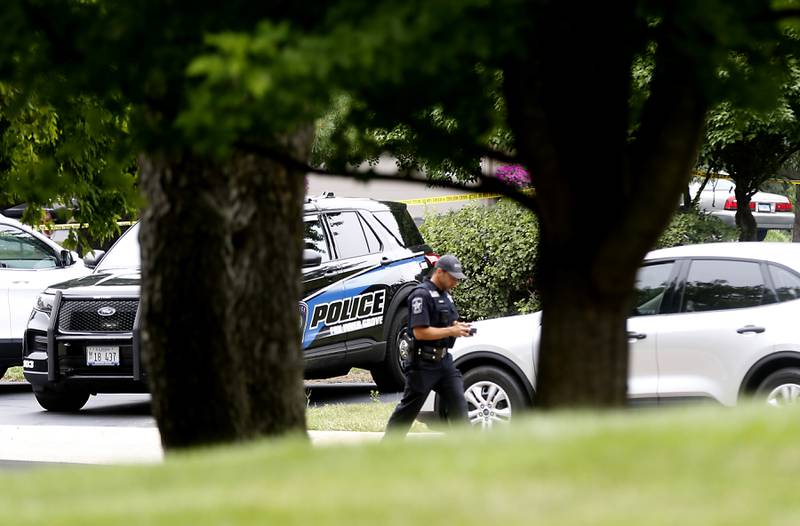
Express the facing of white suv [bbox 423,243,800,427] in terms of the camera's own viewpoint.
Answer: facing to the left of the viewer

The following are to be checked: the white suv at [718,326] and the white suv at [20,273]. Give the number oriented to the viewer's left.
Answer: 1

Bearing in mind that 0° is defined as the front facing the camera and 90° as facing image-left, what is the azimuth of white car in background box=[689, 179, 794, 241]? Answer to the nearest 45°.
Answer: approximately 135°

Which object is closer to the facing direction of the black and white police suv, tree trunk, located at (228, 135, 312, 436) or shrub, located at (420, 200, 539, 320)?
the tree trunk

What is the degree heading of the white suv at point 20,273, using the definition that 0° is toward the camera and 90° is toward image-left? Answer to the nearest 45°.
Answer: approximately 270°

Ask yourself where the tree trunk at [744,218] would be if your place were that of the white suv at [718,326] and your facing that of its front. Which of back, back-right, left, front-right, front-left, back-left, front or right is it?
right

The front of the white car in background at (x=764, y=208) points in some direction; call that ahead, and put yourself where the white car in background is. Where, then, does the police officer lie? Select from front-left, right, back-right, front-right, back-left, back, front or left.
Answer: back-left

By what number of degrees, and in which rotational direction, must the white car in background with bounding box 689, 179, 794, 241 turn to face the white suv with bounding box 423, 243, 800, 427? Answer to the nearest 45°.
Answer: approximately 135° to its left

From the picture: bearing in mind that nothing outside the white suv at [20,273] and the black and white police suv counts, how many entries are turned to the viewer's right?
1

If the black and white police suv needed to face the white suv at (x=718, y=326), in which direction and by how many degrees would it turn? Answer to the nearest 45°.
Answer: approximately 90° to its left
